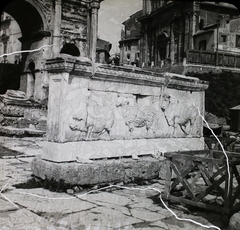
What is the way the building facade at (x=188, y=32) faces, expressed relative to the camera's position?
facing the viewer and to the left of the viewer

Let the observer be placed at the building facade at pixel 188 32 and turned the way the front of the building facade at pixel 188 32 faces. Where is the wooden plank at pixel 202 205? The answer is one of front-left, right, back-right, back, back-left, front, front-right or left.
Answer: front-left

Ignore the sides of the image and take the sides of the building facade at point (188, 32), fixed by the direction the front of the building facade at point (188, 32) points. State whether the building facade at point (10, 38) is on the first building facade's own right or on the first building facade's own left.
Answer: on the first building facade's own right

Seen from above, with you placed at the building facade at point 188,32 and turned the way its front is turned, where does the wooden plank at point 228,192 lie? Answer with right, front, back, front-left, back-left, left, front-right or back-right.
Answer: front-left

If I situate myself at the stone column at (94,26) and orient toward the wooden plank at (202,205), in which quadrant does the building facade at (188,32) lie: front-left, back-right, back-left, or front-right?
back-left

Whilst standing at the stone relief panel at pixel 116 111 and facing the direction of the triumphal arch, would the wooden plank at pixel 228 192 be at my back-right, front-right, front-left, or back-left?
back-right

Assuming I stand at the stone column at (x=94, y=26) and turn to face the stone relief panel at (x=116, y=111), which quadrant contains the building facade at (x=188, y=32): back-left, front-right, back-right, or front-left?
back-left
